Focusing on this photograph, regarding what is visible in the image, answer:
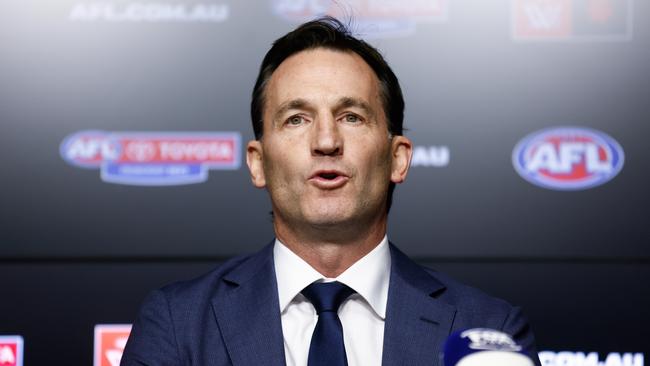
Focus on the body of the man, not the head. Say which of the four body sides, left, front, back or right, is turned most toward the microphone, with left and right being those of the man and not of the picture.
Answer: front

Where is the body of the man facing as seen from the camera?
toward the camera
